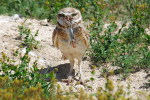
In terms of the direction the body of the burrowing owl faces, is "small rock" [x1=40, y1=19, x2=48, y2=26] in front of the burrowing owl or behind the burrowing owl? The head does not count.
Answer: behind
